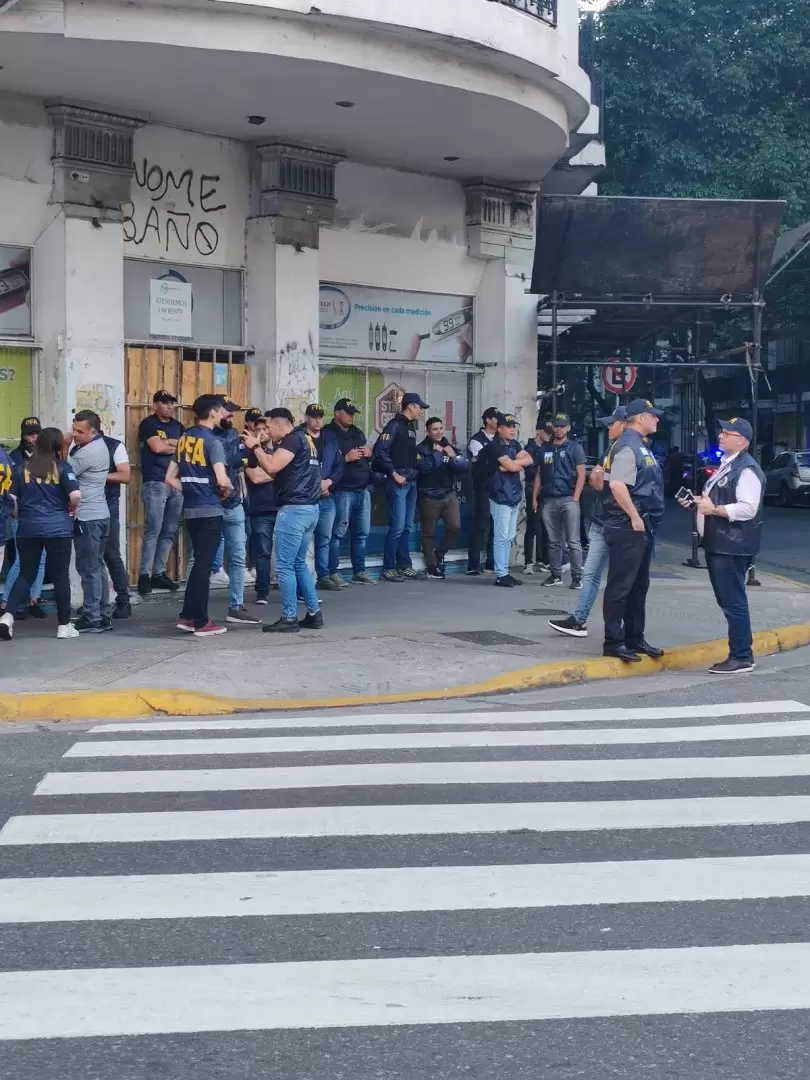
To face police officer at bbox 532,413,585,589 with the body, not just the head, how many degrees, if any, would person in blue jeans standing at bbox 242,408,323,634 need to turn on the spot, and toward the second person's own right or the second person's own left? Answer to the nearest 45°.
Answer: approximately 135° to the second person's own right

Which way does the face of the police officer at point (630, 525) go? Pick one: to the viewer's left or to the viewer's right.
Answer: to the viewer's right

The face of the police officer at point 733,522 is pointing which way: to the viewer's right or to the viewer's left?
to the viewer's left

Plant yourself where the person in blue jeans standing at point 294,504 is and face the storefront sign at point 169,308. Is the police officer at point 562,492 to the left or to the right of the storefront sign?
right

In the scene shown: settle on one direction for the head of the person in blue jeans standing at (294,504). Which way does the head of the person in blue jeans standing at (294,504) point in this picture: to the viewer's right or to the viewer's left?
to the viewer's left

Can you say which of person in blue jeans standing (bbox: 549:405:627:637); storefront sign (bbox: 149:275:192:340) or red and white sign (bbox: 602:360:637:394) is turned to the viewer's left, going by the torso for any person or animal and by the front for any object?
the person in blue jeans standing

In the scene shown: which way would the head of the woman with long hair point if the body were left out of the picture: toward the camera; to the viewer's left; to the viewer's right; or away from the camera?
away from the camera
